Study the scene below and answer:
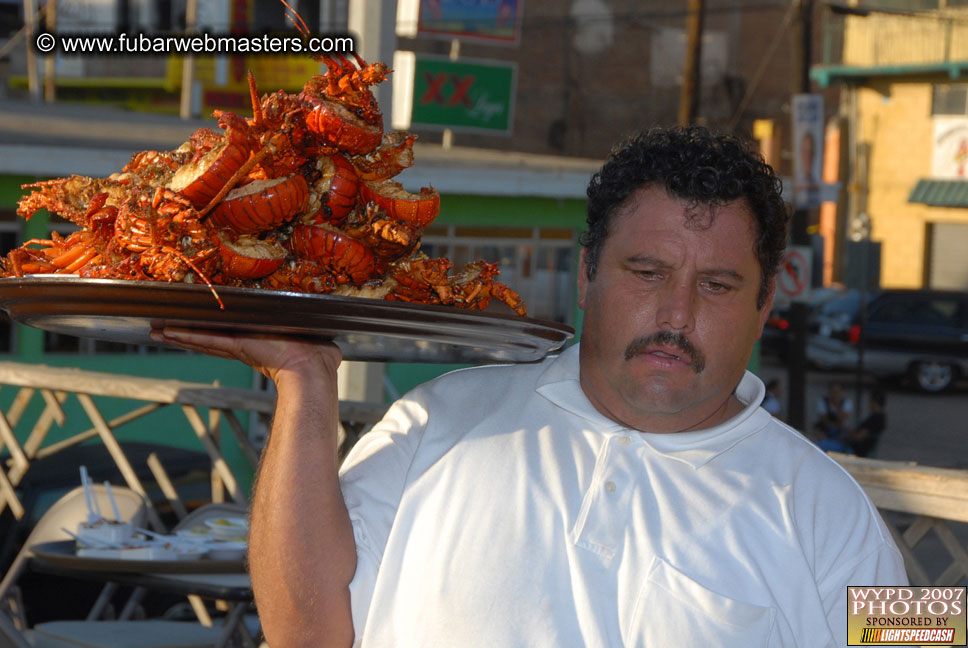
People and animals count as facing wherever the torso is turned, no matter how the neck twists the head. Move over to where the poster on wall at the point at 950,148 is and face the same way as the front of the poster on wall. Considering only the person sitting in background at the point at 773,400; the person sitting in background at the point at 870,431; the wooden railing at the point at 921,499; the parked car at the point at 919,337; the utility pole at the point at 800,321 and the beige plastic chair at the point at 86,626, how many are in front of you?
6

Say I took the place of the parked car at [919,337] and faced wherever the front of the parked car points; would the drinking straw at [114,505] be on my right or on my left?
on my right

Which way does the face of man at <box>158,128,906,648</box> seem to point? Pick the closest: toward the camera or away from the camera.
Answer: toward the camera

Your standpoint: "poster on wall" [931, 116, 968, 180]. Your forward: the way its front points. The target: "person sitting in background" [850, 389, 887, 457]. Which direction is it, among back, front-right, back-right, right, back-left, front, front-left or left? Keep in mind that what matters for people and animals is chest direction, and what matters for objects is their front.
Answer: front

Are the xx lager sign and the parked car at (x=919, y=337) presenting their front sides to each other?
no

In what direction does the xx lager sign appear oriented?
toward the camera

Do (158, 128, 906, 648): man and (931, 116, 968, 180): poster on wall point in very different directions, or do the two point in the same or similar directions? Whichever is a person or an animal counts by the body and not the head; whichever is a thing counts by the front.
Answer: same or similar directions

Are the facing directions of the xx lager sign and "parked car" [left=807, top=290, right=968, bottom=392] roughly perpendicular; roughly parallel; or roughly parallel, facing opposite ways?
roughly perpendicular

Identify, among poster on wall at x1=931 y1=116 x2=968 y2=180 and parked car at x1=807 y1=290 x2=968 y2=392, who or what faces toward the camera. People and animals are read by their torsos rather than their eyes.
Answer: the poster on wall

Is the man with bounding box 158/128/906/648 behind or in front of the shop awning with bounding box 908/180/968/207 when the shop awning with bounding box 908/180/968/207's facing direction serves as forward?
in front

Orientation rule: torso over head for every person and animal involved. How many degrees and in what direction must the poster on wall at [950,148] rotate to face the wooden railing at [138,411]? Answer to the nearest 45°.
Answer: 0° — it already faces it

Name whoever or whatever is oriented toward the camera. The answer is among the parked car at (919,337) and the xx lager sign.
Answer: the xx lager sign

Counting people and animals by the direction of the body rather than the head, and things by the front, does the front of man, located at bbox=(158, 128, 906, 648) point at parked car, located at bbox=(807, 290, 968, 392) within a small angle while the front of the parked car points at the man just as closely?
no

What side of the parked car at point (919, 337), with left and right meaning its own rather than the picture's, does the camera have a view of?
right

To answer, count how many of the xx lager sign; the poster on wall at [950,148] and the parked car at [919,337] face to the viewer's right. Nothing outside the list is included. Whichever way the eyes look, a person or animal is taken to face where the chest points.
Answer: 1

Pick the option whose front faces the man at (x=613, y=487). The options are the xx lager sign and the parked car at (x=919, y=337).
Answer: the xx lager sign
